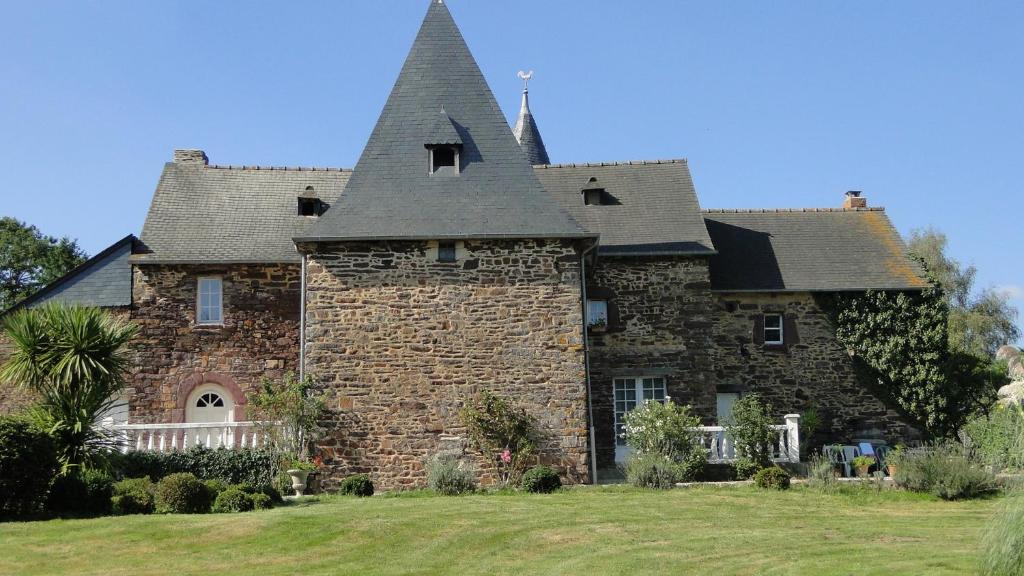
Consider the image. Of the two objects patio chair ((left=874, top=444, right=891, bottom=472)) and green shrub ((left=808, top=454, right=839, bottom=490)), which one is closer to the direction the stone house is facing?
the green shrub

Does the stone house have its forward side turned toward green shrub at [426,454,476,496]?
yes

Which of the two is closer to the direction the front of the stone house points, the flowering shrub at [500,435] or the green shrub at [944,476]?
the flowering shrub

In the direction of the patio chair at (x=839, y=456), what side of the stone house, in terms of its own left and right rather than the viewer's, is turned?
left

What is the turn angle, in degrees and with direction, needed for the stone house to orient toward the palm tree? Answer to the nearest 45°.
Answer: approximately 45° to its right

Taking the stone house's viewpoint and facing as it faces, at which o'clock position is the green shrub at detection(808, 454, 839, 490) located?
The green shrub is roughly at 10 o'clock from the stone house.

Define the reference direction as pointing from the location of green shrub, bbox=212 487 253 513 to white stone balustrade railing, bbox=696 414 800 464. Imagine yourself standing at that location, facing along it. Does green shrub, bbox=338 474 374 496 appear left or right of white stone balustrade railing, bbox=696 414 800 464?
left

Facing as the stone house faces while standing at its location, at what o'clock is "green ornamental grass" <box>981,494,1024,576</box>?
The green ornamental grass is roughly at 11 o'clock from the stone house.

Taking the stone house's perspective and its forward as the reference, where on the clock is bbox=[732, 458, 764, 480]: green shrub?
The green shrub is roughly at 10 o'clock from the stone house.

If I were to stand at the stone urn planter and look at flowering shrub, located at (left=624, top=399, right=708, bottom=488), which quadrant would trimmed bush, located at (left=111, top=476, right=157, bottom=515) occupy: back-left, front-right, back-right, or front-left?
back-right

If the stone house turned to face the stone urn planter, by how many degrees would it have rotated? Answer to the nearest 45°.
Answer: approximately 45° to its right

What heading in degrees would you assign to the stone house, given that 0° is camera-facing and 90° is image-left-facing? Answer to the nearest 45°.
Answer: approximately 0°

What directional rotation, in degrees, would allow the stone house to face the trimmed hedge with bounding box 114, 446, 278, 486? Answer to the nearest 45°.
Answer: approximately 45° to its right

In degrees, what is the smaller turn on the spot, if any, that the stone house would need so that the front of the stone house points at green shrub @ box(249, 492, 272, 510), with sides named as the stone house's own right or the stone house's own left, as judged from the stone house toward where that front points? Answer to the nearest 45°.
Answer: approximately 45° to the stone house's own right
